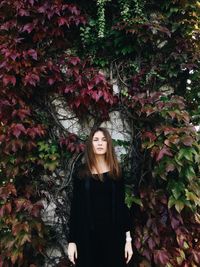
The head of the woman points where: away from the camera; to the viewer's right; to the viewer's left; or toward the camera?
toward the camera

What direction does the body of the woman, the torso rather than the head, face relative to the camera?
toward the camera
